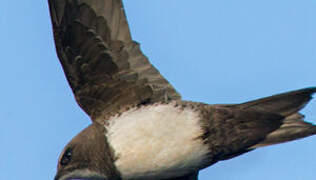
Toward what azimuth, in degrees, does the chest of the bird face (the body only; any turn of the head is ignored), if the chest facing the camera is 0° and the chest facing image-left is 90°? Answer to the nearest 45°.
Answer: approximately 90°
